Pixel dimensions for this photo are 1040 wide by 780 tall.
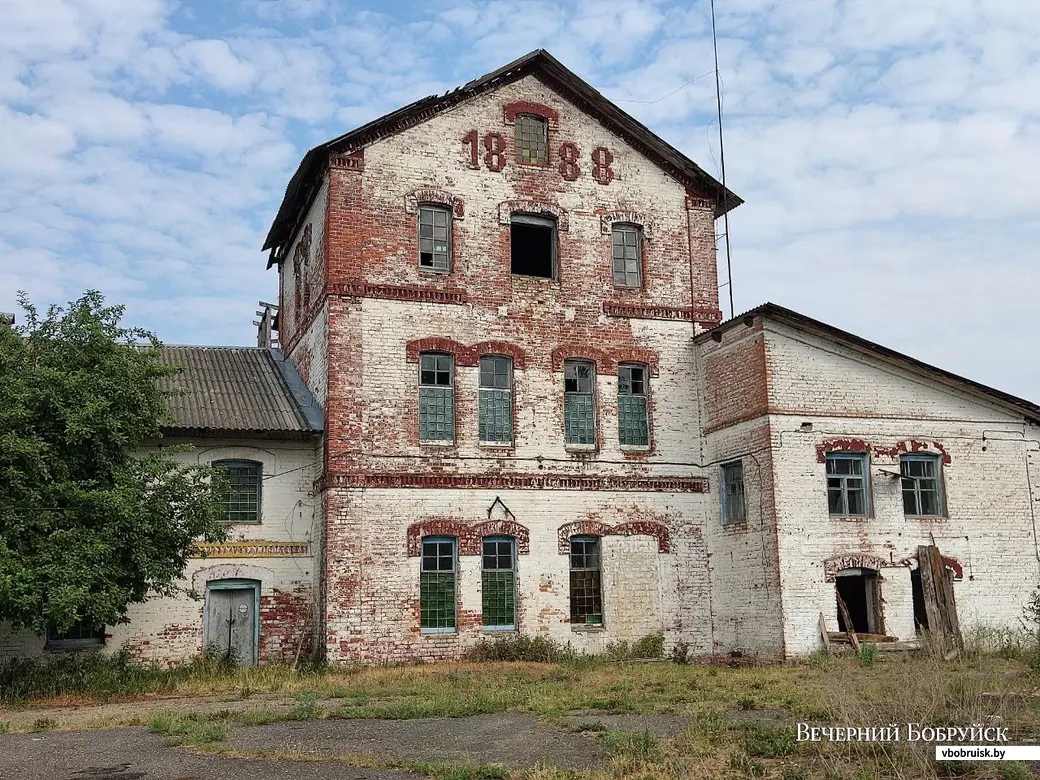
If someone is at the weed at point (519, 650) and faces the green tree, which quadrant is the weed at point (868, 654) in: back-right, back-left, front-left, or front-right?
back-left

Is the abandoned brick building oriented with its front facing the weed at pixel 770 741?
yes

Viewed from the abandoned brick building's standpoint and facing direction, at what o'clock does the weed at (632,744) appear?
The weed is roughly at 12 o'clock from the abandoned brick building.

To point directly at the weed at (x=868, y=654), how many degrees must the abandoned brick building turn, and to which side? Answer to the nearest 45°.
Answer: approximately 90° to its left

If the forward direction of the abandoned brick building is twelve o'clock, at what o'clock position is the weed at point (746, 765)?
The weed is roughly at 12 o'clock from the abandoned brick building.

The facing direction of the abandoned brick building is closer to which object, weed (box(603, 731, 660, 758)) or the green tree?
the weed

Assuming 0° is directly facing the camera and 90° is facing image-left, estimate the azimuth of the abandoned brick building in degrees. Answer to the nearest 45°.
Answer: approximately 0°

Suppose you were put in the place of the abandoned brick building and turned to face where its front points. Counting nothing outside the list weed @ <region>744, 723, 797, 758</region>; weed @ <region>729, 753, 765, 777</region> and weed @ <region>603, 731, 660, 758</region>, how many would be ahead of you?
3

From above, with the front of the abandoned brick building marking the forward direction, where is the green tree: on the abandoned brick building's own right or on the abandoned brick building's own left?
on the abandoned brick building's own right
